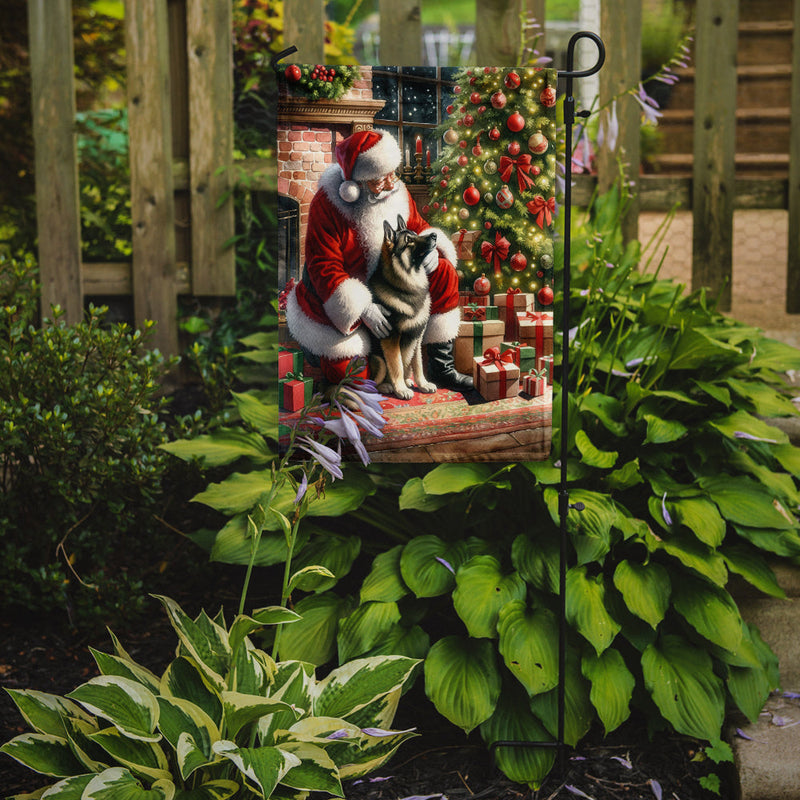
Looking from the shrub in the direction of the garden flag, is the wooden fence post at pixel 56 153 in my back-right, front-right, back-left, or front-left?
back-left

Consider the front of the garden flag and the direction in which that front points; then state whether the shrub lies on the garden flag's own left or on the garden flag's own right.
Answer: on the garden flag's own right

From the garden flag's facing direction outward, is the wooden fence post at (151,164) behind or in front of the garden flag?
behind

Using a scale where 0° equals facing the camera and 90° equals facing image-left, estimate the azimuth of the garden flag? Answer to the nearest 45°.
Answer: approximately 0°
